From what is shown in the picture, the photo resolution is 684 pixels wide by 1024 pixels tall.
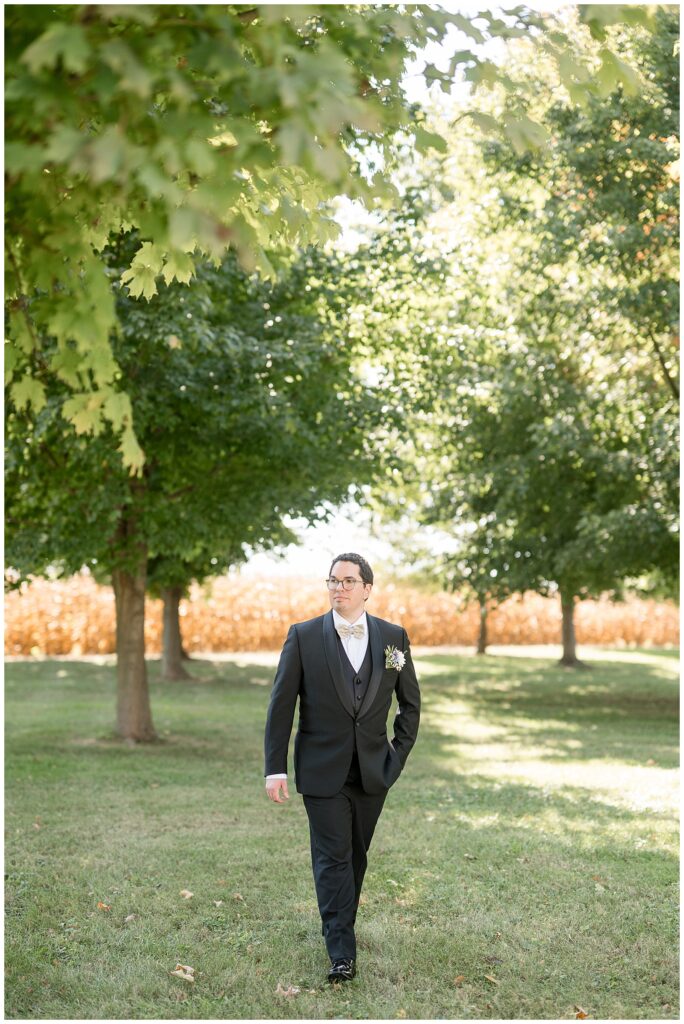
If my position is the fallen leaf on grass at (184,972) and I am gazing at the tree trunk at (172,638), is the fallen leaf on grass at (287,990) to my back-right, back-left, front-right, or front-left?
back-right

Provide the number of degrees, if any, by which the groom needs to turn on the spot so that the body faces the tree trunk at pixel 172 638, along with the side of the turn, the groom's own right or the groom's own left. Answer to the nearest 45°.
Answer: approximately 180°

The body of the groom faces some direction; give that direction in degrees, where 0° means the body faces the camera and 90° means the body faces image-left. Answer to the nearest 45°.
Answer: approximately 0°

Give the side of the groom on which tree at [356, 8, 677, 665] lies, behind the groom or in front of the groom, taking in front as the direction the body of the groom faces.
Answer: behind

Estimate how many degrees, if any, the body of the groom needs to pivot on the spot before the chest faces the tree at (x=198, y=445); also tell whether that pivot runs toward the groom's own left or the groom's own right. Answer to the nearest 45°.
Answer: approximately 180°
